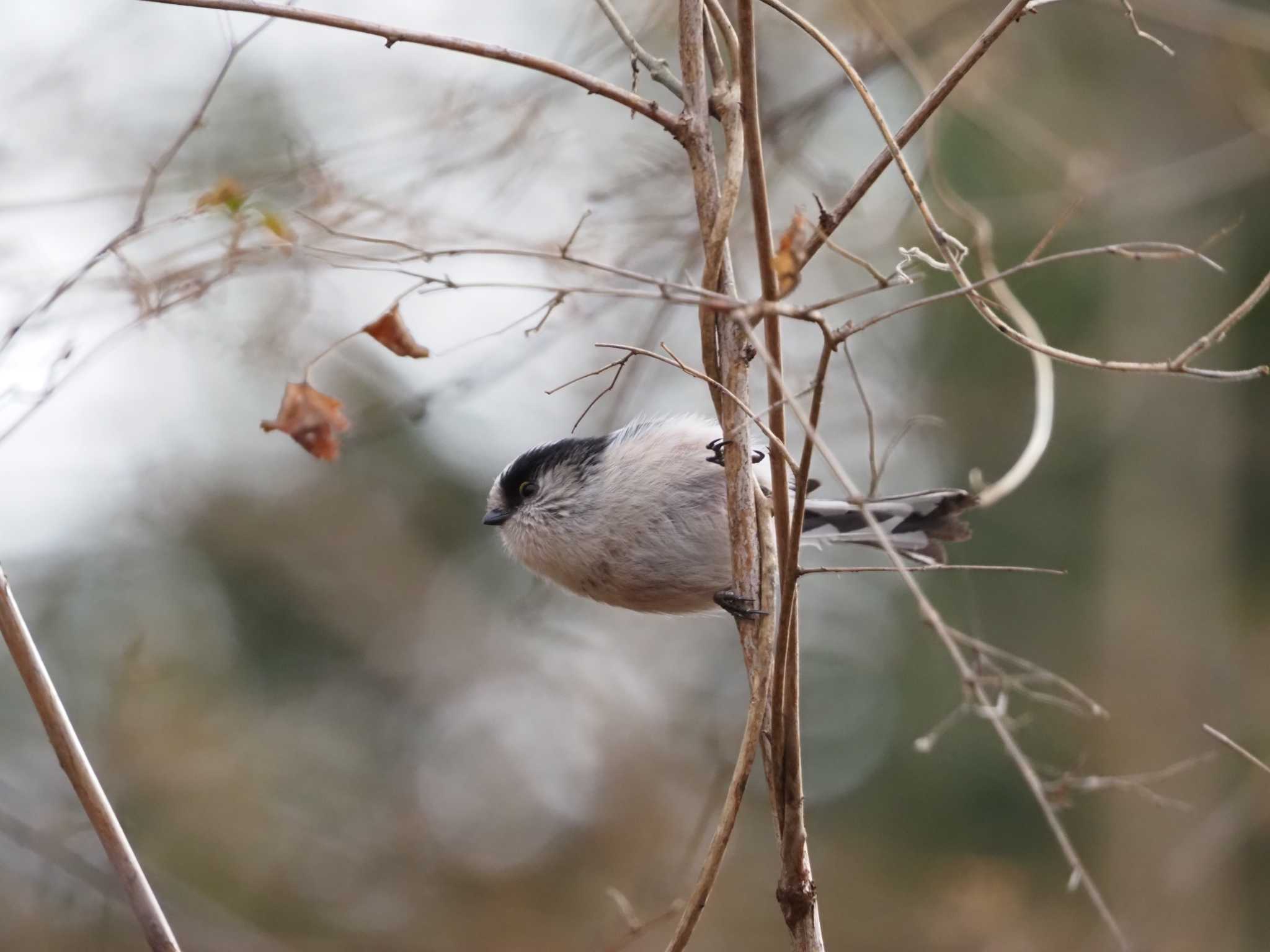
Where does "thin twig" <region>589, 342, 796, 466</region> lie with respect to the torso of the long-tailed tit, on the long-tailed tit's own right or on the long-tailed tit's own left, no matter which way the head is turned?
on the long-tailed tit's own left

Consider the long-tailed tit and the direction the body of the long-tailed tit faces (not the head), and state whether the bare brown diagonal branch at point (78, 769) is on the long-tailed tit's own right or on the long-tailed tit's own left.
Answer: on the long-tailed tit's own left

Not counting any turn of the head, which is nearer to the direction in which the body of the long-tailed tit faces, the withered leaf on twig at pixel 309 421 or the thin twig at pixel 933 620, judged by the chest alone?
the withered leaf on twig

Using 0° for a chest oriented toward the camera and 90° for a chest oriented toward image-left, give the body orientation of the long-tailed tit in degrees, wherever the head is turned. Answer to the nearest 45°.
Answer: approximately 90°
